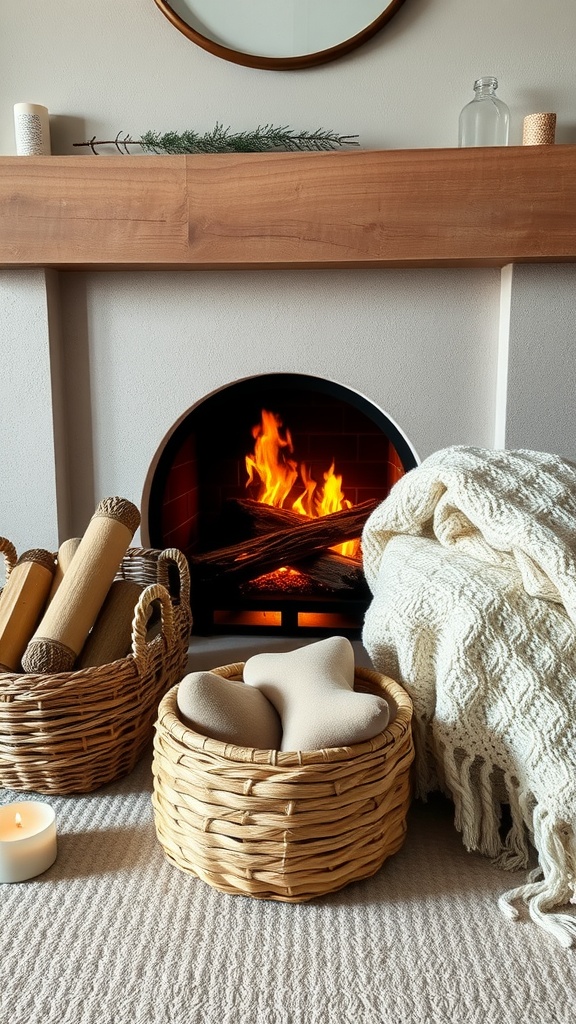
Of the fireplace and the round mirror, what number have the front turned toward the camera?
2

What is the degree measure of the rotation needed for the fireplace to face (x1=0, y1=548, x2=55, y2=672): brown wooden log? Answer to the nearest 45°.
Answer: approximately 45° to its right

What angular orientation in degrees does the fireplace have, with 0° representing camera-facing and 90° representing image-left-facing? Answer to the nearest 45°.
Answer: approximately 0°

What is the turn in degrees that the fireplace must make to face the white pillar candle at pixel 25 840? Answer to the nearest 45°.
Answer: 0° — it already faces it

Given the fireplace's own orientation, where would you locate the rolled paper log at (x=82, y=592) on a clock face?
The rolled paper log is roughly at 1 o'clock from the fireplace.

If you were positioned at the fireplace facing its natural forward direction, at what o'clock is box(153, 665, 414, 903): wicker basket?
The wicker basket is roughly at 12 o'clock from the fireplace.

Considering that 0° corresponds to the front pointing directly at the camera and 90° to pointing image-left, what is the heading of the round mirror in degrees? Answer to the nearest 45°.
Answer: approximately 0°
